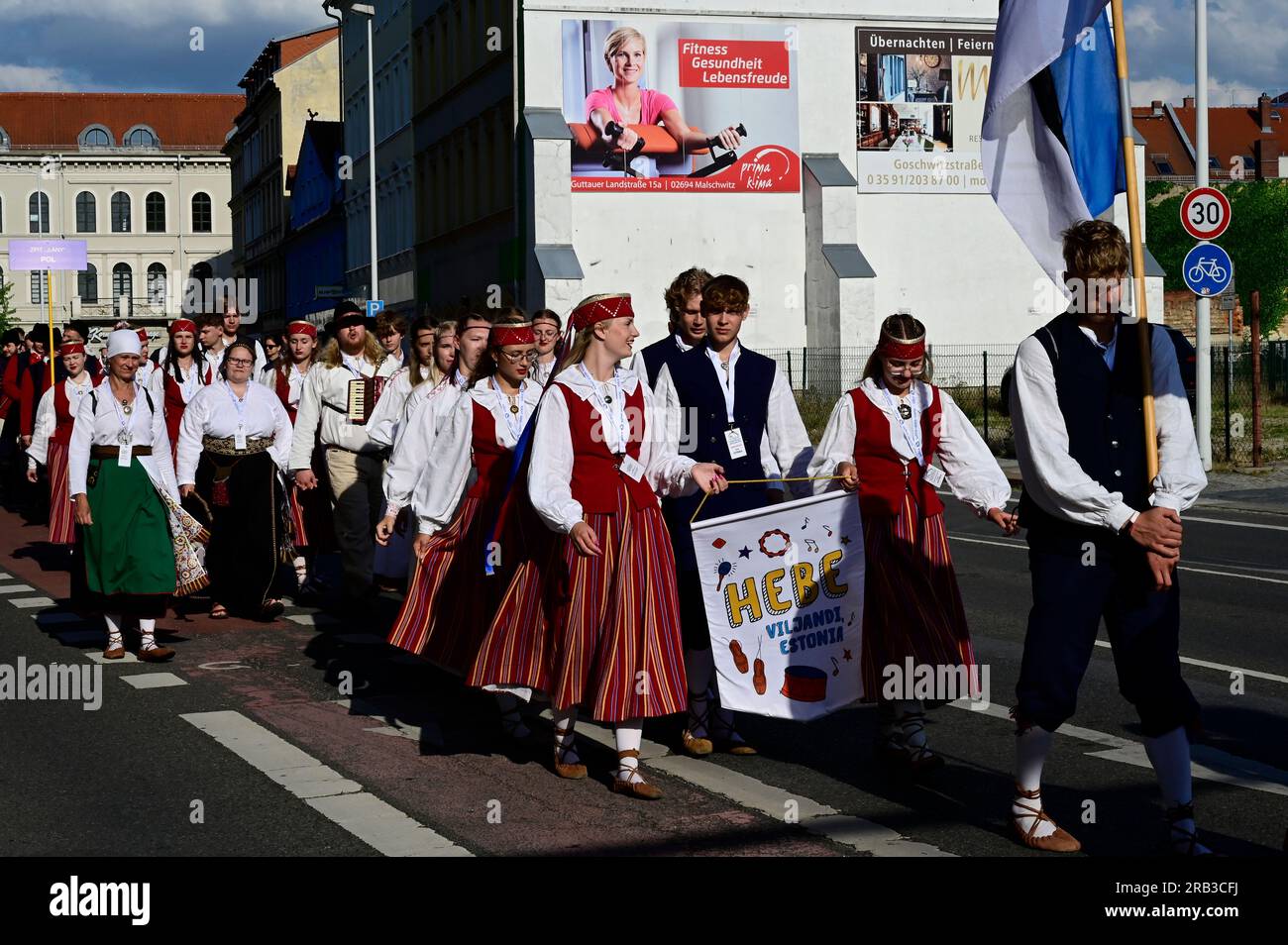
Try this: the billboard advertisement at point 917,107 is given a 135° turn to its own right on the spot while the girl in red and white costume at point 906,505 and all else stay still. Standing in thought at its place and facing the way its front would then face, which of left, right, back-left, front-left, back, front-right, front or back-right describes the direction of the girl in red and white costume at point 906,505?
back-left

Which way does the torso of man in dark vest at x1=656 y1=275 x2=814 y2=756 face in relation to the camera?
toward the camera

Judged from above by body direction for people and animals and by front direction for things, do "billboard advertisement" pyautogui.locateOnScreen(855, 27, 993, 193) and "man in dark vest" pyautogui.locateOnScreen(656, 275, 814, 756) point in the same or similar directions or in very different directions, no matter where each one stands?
same or similar directions

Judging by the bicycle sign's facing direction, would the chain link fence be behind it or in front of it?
behind

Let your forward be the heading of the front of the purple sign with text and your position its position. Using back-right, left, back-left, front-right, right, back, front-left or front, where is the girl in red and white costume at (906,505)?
front

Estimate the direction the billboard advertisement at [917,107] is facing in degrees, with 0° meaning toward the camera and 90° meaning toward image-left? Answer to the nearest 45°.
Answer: approximately 0°

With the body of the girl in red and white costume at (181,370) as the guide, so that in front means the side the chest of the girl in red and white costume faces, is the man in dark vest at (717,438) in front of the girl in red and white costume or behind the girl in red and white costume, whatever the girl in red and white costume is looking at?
in front

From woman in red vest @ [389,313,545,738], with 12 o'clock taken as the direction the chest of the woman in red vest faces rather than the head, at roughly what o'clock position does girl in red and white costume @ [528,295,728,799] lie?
The girl in red and white costume is roughly at 1 o'clock from the woman in red vest.

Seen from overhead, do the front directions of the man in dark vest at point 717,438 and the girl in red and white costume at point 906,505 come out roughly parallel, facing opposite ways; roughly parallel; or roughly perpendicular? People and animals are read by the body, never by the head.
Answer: roughly parallel

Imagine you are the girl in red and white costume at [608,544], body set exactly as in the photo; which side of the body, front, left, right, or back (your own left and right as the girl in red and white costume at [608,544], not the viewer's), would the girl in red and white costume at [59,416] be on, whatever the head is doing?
back

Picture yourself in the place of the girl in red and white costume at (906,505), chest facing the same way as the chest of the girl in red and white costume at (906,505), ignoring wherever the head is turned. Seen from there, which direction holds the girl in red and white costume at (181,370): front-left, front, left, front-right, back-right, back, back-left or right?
back-right

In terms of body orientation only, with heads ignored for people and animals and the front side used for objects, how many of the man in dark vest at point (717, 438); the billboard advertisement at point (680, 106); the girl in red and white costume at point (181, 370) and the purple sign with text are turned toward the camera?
4

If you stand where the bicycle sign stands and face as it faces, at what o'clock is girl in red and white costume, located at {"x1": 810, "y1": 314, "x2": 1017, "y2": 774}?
The girl in red and white costume is roughly at 12 o'clock from the bicycle sign.

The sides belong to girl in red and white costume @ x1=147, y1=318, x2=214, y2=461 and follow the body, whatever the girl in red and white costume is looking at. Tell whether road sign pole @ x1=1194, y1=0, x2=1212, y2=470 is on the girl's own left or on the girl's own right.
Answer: on the girl's own left

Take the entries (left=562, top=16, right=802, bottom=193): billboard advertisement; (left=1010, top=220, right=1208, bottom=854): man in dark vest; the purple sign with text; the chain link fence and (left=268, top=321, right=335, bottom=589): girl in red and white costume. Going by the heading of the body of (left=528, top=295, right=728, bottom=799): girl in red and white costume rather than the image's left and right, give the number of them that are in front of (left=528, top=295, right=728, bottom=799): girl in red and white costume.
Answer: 1

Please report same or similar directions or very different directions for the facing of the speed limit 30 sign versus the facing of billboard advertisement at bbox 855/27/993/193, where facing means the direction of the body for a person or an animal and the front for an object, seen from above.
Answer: same or similar directions
